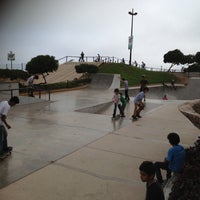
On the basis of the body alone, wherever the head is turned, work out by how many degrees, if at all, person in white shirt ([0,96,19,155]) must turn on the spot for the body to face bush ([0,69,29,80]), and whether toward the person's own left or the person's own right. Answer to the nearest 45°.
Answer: approximately 90° to the person's own left

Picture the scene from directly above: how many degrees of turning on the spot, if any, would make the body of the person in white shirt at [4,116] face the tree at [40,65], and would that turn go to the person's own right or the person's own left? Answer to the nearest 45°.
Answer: approximately 90° to the person's own left

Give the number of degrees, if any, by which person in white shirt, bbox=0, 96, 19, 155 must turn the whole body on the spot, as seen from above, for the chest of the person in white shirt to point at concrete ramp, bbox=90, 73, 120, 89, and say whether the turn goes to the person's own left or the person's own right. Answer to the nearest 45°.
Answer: approximately 45° to the person's own left

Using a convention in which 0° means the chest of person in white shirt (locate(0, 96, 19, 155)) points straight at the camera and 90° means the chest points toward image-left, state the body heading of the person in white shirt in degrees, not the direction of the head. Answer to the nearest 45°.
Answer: approximately 270°
